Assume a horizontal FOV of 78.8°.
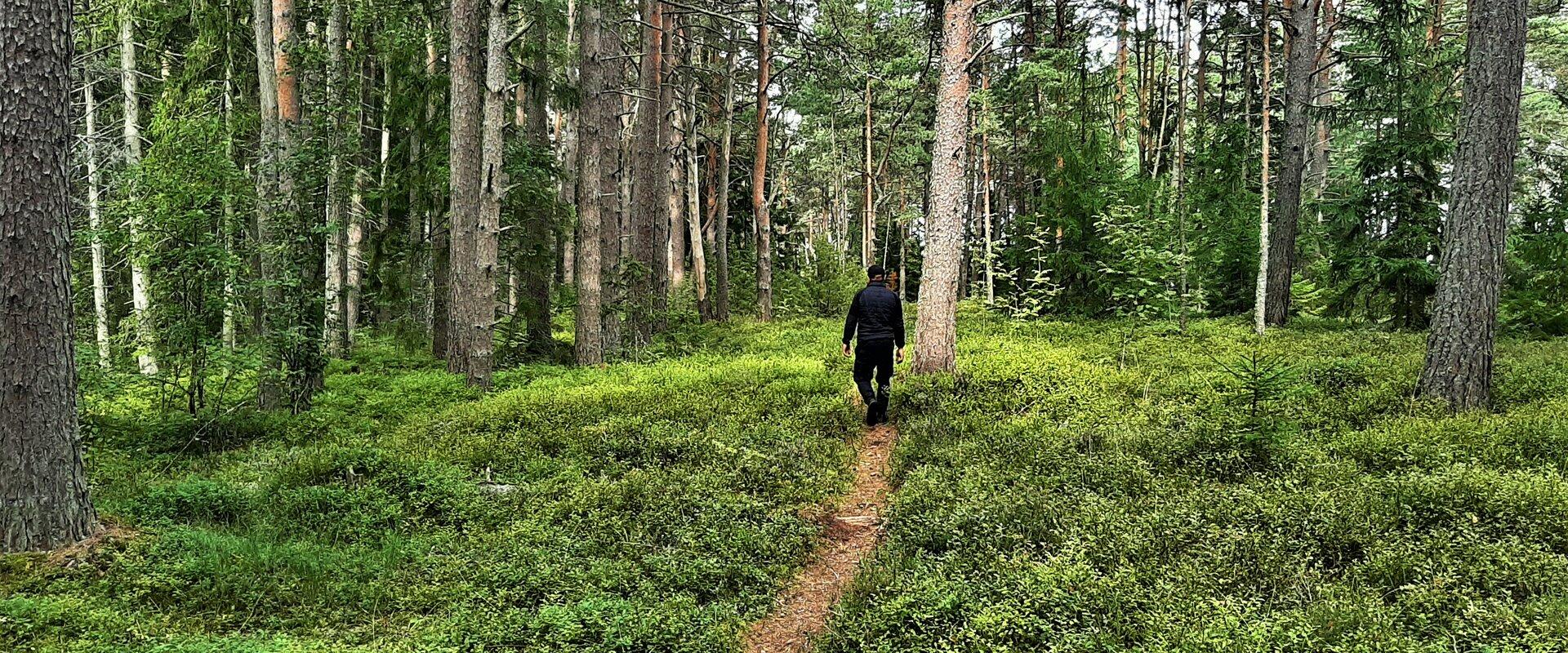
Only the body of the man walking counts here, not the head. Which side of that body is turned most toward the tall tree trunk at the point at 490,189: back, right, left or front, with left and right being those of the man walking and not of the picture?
left

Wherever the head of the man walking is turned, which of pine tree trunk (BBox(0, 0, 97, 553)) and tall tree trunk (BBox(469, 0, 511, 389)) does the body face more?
the tall tree trunk

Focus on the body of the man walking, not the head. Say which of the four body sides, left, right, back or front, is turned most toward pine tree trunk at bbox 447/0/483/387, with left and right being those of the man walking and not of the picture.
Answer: left

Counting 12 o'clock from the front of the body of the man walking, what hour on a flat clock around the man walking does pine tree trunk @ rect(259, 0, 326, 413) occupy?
The pine tree trunk is roughly at 9 o'clock from the man walking.

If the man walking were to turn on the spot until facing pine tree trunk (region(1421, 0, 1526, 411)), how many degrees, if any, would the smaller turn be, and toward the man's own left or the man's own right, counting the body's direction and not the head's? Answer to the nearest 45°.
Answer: approximately 90° to the man's own right

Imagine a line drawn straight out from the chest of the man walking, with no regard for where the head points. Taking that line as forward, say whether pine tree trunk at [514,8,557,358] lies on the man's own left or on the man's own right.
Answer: on the man's own left

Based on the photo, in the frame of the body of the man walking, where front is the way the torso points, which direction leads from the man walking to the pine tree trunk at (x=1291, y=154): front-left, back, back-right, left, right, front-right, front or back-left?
front-right

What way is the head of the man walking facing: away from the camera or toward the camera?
away from the camera

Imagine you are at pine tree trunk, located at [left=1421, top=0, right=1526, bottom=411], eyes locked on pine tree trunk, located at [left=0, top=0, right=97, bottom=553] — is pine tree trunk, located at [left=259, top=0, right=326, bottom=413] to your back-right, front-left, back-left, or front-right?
front-right

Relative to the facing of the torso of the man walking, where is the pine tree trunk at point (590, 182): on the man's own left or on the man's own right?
on the man's own left

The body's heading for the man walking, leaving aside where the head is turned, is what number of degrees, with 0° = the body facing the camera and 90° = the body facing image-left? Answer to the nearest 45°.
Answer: approximately 180°
